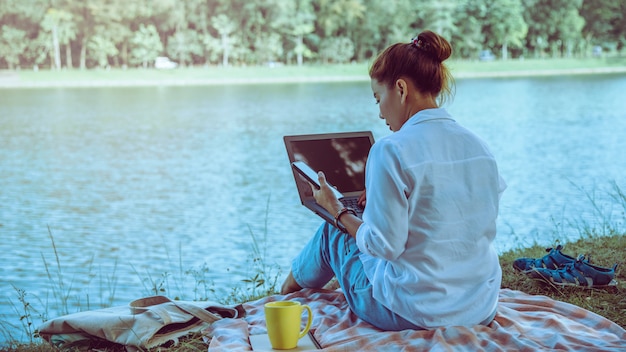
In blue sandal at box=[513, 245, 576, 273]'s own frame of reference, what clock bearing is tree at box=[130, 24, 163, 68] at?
The tree is roughly at 2 o'clock from the blue sandal.

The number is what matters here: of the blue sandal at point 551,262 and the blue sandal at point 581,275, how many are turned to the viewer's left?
2

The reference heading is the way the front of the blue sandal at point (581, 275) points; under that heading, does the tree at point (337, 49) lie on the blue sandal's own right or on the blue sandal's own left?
on the blue sandal's own right

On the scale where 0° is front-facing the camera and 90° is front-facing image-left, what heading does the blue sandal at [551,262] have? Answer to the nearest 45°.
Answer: approximately 90°

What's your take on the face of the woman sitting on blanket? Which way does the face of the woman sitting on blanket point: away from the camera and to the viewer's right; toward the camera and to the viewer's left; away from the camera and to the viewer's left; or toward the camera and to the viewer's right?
away from the camera and to the viewer's left

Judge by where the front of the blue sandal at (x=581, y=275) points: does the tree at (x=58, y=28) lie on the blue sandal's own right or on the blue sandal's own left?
on the blue sandal's own right

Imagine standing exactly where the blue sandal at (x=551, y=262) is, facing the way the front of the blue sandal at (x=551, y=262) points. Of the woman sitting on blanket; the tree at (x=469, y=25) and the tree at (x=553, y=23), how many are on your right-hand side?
2

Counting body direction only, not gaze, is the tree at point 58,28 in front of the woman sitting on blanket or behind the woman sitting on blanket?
in front

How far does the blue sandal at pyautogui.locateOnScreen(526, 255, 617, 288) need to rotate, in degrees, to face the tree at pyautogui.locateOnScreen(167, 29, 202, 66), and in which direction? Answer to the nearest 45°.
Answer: approximately 45° to its right

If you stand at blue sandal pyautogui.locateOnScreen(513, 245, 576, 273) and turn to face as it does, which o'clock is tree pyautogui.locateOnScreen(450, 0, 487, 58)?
The tree is roughly at 3 o'clock from the blue sandal.

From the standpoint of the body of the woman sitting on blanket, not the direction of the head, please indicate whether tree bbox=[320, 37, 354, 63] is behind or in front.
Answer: in front

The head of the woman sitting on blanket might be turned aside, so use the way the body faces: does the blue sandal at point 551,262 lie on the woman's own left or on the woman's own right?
on the woman's own right

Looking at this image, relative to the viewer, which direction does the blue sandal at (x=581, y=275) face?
to the viewer's left
